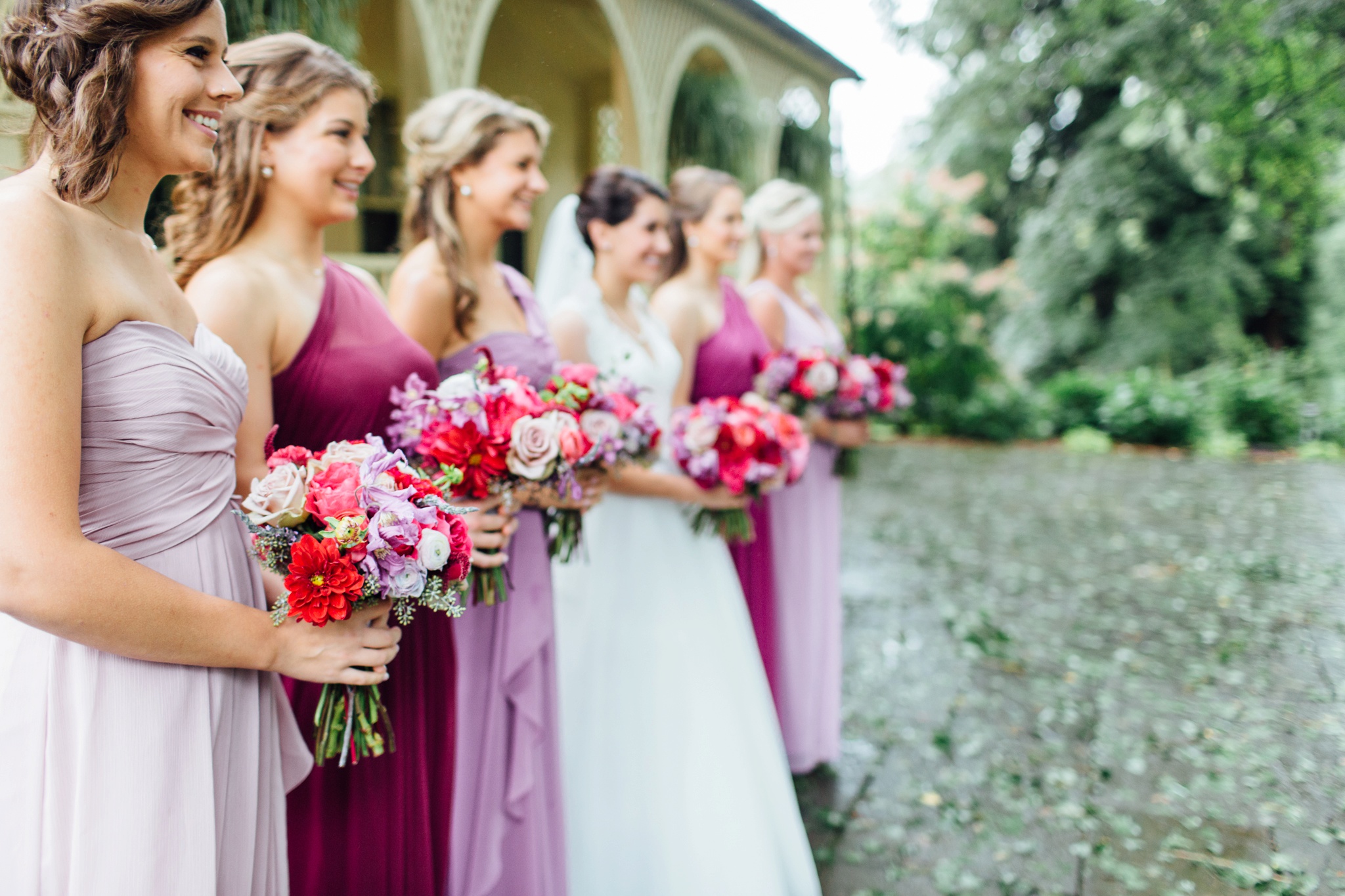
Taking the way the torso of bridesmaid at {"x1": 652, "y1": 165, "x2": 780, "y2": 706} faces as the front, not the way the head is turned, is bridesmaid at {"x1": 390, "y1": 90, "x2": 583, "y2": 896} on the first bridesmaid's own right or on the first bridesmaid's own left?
on the first bridesmaid's own right

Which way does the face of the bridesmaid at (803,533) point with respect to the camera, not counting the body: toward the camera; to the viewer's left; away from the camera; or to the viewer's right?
to the viewer's right

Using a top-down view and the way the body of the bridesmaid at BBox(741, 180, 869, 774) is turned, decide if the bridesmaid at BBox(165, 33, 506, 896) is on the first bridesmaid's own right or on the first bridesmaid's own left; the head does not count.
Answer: on the first bridesmaid's own right

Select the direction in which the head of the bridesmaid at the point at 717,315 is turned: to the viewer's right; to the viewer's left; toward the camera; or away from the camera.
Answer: to the viewer's right

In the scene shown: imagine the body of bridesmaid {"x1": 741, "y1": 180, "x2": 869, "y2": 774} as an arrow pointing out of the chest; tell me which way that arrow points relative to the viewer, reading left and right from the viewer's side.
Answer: facing the viewer and to the right of the viewer

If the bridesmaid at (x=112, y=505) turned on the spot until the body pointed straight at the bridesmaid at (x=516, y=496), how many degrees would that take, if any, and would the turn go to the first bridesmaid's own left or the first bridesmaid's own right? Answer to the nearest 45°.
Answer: approximately 45° to the first bridesmaid's own left

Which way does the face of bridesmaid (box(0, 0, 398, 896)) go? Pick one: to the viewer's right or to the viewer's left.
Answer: to the viewer's right

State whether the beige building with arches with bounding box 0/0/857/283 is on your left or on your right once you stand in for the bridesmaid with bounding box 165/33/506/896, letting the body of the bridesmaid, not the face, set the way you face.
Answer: on your left

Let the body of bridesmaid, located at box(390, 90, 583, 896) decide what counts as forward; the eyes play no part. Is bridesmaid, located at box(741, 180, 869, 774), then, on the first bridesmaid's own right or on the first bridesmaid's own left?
on the first bridesmaid's own left

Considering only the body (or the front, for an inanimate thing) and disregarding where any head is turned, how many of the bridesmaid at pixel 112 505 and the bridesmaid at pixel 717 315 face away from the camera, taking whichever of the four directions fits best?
0

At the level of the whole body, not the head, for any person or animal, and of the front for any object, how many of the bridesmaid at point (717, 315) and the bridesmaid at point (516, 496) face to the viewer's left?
0
